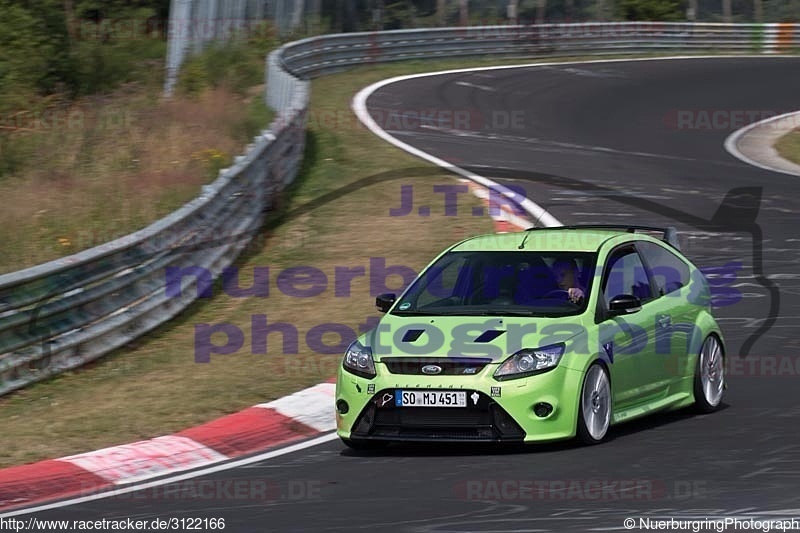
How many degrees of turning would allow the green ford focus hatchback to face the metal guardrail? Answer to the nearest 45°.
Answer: approximately 90° to its right

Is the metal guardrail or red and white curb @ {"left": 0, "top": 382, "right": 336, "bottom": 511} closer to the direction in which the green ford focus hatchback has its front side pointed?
the red and white curb

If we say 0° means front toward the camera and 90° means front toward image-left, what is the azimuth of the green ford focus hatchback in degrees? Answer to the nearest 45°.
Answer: approximately 45°

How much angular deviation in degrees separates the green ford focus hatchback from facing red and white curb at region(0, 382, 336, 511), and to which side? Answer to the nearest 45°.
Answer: approximately 45° to its right

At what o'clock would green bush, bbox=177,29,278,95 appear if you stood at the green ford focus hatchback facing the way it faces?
The green bush is roughly at 4 o'clock from the green ford focus hatchback.
